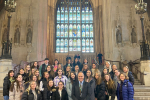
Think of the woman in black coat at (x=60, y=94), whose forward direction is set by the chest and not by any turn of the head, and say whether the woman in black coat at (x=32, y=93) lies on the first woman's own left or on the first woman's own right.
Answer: on the first woman's own right

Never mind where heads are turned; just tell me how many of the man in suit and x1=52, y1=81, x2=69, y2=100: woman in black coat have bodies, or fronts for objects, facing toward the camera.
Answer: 2

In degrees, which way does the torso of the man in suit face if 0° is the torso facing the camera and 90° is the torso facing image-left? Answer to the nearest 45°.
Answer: approximately 0°

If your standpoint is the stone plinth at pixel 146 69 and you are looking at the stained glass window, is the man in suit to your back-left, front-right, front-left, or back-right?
back-left

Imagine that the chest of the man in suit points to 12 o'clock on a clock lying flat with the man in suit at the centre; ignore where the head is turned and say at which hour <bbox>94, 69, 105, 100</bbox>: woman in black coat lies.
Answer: The woman in black coat is roughly at 8 o'clock from the man in suit.

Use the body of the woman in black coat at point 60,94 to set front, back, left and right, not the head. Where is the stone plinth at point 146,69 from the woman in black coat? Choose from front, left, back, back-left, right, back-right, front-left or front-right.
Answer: back-left

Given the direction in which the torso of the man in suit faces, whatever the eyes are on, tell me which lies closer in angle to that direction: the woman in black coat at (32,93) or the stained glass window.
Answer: the woman in black coat

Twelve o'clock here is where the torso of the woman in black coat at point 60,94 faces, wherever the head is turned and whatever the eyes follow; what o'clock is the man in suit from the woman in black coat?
The man in suit is roughly at 10 o'clock from the woman in black coat.

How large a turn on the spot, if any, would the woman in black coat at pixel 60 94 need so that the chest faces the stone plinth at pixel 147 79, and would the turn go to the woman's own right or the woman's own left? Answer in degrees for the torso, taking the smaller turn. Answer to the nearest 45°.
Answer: approximately 135° to the woman's own left

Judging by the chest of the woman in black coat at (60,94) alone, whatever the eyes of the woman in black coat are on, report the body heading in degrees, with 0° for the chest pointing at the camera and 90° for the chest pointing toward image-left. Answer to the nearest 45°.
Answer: approximately 0°

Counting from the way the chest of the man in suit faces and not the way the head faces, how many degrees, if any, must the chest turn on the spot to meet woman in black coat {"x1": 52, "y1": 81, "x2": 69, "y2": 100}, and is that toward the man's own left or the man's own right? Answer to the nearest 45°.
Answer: approximately 90° to the man's own right

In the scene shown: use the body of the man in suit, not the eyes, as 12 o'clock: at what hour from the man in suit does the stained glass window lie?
The stained glass window is roughly at 6 o'clock from the man in suit.
